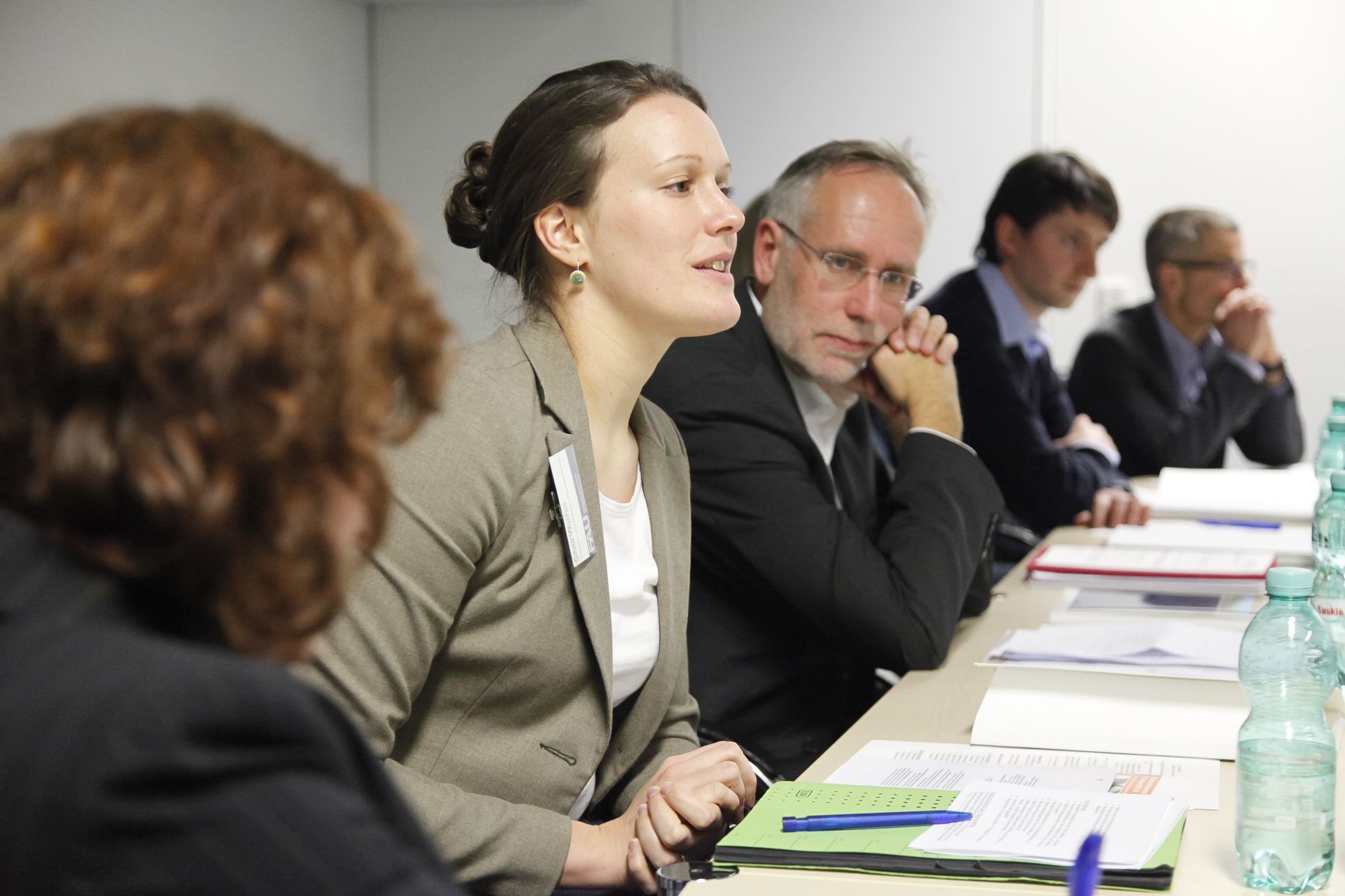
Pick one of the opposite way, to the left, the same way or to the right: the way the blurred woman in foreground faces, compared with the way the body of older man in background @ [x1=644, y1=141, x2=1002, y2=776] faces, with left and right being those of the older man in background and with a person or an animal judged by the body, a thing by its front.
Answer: to the left

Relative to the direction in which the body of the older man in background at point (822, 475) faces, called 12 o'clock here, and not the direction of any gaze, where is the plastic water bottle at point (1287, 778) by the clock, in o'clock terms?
The plastic water bottle is roughly at 1 o'clock from the older man in background.

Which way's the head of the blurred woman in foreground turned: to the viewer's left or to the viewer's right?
to the viewer's right

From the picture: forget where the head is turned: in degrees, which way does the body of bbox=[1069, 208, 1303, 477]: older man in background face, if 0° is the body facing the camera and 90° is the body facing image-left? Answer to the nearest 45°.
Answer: approximately 315°

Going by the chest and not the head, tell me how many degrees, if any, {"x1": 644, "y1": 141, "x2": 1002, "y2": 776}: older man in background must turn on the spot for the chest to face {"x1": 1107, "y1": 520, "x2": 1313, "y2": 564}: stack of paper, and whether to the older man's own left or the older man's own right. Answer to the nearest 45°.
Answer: approximately 90° to the older man's own left

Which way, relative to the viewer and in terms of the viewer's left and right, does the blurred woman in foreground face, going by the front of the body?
facing away from the viewer and to the right of the viewer

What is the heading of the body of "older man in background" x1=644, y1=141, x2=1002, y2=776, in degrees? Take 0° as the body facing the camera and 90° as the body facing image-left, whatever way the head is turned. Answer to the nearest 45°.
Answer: approximately 315°

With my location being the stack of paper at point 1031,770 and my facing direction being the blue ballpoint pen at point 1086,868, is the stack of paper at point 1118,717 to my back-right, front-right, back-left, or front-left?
back-left

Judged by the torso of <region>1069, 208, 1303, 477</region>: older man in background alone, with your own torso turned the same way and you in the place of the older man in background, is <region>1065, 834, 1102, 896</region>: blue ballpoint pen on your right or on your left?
on your right
